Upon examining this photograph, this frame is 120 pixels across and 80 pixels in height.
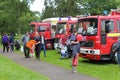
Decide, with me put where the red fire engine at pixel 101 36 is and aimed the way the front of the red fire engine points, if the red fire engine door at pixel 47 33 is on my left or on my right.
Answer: on my right

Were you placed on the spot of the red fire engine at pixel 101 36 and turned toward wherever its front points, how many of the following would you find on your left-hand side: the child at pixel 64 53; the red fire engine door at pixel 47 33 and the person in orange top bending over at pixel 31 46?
0

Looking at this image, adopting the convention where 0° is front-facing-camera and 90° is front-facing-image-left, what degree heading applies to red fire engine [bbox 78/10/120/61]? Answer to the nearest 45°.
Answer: approximately 45°

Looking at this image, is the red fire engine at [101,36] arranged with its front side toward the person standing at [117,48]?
no

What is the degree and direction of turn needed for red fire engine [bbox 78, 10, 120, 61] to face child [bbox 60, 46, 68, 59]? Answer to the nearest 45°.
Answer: approximately 90° to its right

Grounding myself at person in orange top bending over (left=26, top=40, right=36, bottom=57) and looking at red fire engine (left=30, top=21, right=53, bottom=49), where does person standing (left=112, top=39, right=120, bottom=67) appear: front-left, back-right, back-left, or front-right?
back-right
